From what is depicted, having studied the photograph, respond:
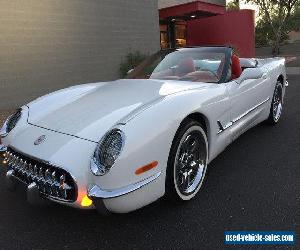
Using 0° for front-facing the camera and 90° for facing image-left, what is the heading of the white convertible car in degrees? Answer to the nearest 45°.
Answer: approximately 45°
